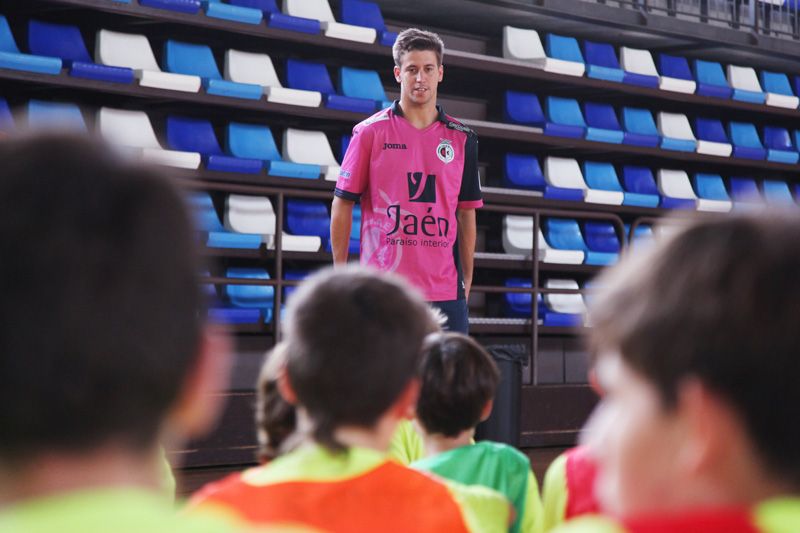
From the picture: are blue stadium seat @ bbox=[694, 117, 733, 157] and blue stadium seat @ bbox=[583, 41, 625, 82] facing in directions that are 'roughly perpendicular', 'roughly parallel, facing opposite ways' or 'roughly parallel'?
roughly parallel

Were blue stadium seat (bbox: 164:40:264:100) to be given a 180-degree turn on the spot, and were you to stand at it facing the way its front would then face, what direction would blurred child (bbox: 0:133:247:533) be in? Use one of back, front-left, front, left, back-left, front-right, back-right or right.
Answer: back-left

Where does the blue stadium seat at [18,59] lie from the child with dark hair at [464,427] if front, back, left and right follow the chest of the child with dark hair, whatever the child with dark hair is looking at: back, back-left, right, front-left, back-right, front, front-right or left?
front-left

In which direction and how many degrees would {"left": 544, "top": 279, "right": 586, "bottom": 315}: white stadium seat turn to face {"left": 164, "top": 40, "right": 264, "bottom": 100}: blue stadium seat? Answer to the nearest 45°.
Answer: approximately 90° to its right

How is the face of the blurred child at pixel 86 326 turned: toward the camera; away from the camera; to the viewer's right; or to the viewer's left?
away from the camera

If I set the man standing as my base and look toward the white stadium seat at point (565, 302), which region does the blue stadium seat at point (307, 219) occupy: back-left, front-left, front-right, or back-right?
front-left

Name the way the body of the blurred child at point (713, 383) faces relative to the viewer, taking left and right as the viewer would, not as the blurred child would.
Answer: facing away from the viewer and to the left of the viewer

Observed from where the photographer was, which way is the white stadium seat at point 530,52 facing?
facing the viewer and to the right of the viewer

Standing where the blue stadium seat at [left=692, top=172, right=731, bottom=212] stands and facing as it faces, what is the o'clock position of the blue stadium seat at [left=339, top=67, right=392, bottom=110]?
the blue stadium seat at [left=339, top=67, right=392, bottom=110] is roughly at 3 o'clock from the blue stadium seat at [left=692, top=172, right=731, bottom=212].

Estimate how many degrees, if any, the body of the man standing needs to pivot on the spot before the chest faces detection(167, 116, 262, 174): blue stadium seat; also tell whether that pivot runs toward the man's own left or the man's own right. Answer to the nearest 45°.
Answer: approximately 135° to the man's own right

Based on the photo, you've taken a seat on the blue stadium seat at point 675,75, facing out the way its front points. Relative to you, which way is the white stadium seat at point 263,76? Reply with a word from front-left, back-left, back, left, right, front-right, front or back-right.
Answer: right

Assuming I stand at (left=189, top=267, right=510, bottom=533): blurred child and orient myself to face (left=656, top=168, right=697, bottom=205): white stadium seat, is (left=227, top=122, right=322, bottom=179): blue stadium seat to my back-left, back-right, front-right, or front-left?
front-left

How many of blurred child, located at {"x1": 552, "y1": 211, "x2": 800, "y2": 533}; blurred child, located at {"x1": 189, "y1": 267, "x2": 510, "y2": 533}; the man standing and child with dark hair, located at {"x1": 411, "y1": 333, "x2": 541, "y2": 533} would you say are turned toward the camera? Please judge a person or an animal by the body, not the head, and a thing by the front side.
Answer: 1

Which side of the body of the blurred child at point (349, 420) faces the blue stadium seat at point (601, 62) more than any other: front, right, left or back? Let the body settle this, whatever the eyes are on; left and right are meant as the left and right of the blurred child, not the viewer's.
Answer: front

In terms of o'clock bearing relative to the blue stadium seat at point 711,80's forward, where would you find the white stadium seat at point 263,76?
The white stadium seat is roughly at 3 o'clock from the blue stadium seat.

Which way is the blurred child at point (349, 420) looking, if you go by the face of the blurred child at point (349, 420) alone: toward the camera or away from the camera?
away from the camera

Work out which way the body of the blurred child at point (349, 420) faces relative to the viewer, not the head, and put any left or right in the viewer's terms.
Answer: facing away from the viewer

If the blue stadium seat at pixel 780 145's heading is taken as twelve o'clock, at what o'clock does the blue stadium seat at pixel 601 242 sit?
the blue stadium seat at pixel 601 242 is roughly at 3 o'clock from the blue stadium seat at pixel 780 145.

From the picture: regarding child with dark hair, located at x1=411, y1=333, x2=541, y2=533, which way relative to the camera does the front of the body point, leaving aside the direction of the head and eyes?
away from the camera
